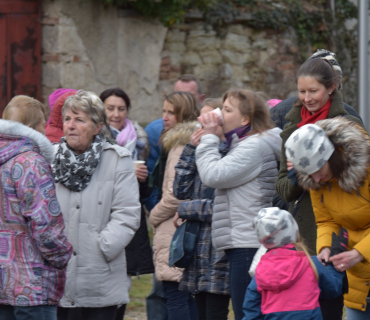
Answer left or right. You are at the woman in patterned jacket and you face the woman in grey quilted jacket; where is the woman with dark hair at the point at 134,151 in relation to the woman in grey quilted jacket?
left

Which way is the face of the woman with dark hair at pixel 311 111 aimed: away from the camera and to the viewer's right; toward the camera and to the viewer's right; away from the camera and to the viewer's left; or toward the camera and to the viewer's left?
toward the camera and to the viewer's left

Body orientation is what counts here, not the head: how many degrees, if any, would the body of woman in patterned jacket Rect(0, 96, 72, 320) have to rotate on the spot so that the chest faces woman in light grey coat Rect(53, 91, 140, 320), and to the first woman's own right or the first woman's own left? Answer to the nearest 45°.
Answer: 0° — they already face them

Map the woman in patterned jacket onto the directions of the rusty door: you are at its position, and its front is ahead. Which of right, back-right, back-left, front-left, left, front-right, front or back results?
front

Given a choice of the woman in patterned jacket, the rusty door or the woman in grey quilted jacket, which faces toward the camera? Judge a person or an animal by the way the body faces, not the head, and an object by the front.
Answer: the rusty door

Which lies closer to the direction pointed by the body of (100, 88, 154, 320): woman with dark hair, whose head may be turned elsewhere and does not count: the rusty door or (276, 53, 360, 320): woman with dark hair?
the woman with dark hair

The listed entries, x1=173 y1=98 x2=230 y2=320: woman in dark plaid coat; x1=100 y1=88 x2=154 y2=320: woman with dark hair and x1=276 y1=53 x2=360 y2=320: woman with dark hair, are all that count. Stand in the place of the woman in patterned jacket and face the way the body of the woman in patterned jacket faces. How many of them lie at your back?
0

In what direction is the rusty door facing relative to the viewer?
toward the camera

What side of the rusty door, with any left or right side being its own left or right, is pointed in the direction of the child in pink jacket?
front

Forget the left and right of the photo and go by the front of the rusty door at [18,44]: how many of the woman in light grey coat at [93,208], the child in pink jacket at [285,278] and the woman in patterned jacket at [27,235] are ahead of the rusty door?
3

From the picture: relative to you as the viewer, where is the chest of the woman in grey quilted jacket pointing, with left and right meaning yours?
facing to the left of the viewer

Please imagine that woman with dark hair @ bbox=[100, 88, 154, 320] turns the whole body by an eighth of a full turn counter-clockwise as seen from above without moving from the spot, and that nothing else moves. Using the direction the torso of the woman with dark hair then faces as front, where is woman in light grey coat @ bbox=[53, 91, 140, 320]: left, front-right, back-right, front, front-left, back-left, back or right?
front
